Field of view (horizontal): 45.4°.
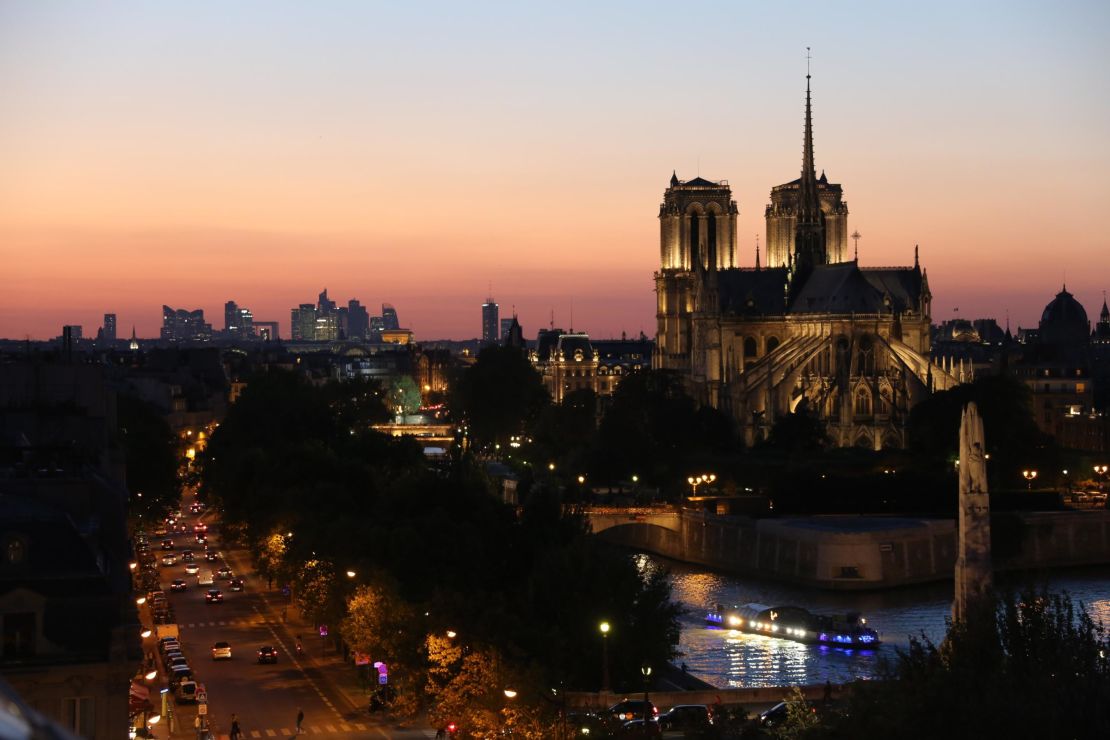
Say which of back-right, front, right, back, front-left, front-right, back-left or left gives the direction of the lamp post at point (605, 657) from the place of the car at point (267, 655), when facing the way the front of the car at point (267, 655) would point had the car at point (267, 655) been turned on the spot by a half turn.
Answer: front-left

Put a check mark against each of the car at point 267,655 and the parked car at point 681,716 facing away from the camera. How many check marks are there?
1

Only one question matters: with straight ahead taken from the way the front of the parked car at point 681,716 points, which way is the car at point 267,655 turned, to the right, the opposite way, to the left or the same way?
to the right

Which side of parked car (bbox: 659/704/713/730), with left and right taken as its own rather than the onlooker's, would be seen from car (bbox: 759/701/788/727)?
back

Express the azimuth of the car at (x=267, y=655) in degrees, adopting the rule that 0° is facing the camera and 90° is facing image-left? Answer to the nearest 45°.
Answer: approximately 180°

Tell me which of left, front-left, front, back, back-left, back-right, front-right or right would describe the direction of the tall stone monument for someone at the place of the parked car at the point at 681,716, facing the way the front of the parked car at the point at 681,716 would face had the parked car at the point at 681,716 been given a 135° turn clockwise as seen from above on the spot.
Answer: front

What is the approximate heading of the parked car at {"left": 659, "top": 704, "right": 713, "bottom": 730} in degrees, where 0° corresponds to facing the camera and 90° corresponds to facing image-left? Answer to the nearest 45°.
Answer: approximately 90°

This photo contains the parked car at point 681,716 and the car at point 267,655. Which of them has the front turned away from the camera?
the car

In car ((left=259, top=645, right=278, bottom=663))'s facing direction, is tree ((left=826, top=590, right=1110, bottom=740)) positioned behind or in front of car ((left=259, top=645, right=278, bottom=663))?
behind
